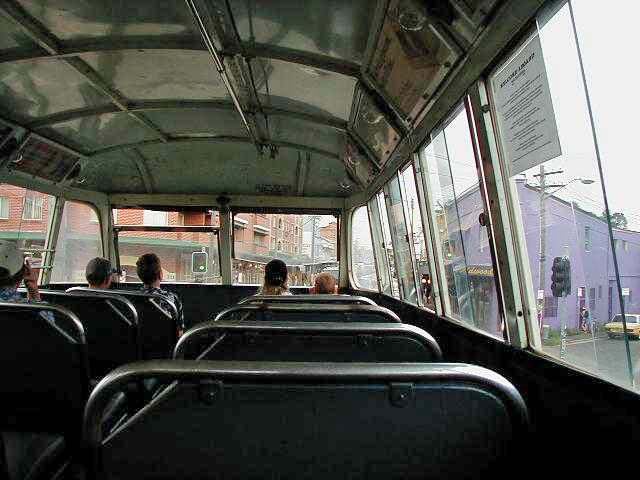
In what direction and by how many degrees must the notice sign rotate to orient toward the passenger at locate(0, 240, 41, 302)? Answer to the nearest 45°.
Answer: approximately 45° to its right

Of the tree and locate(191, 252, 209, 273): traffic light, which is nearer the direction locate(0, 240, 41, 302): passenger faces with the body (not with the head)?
the traffic light

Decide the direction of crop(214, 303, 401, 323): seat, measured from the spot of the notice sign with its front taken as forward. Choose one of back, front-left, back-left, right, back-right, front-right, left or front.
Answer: front-right

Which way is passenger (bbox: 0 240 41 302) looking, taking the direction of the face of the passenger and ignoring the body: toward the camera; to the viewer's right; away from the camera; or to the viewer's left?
away from the camera

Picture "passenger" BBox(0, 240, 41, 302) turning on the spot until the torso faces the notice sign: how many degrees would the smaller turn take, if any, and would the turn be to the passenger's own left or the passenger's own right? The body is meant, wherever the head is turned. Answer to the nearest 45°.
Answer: approximately 90° to the passenger's own right

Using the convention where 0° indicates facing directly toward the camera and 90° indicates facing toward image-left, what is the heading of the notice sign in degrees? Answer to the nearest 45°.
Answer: approximately 45°

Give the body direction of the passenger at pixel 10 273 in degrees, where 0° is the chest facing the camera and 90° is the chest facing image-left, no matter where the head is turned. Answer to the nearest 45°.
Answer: approximately 225°

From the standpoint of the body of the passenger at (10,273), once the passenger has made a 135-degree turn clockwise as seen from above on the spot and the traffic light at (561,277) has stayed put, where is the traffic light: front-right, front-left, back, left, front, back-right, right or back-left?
front-left
